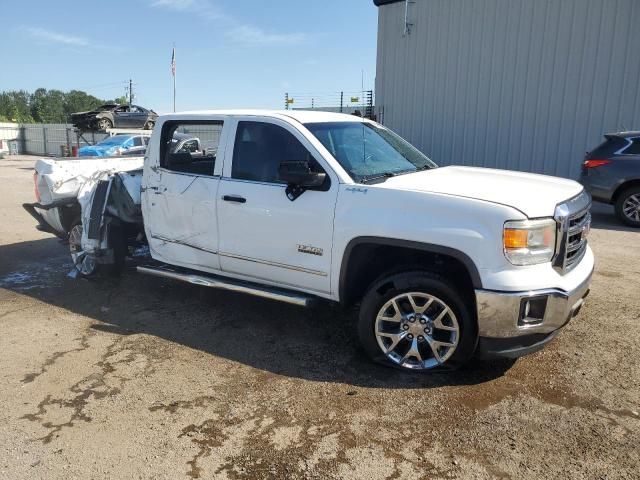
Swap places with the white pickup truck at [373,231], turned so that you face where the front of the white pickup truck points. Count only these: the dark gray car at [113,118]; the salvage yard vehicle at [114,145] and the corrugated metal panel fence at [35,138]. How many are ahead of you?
0

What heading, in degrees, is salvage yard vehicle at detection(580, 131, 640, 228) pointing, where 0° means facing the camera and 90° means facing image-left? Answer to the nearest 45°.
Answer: approximately 270°

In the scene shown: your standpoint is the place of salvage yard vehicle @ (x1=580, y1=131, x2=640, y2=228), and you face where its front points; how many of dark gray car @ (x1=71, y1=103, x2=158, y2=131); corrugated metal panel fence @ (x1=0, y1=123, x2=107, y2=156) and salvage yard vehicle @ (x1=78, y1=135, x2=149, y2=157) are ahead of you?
0

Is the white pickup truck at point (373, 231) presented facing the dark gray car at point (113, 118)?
no

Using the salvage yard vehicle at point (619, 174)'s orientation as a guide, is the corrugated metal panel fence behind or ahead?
behind

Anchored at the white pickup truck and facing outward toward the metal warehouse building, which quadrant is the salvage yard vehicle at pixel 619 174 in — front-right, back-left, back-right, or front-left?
front-right

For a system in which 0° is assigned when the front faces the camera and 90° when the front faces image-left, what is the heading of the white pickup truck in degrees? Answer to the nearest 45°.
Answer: approximately 315°

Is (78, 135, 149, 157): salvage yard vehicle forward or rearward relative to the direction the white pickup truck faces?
rearward

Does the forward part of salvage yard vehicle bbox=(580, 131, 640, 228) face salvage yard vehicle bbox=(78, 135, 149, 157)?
no
